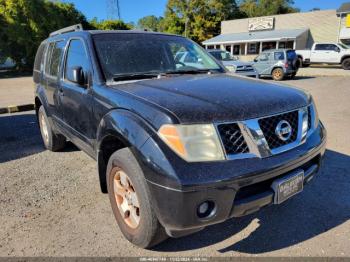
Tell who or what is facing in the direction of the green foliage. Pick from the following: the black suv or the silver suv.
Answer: the silver suv

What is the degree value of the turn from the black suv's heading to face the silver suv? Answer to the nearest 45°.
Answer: approximately 135° to its left

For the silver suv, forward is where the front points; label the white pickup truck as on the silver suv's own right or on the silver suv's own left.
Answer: on the silver suv's own right

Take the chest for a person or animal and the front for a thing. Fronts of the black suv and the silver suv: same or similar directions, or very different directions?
very different directions

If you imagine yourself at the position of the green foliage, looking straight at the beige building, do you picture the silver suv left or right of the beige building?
right

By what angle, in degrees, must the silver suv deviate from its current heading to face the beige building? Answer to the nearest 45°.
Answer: approximately 45° to its right

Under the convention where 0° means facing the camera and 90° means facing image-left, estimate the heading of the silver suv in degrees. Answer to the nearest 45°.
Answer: approximately 135°

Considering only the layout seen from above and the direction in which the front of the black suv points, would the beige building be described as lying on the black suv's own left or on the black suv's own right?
on the black suv's own left

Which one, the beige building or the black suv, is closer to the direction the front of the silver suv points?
the beige building

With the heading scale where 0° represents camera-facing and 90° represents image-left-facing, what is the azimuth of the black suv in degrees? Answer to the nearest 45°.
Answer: approximately 315°

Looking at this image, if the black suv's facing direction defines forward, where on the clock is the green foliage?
The green foliage is roughly at 7 o'clock from the black suv.
